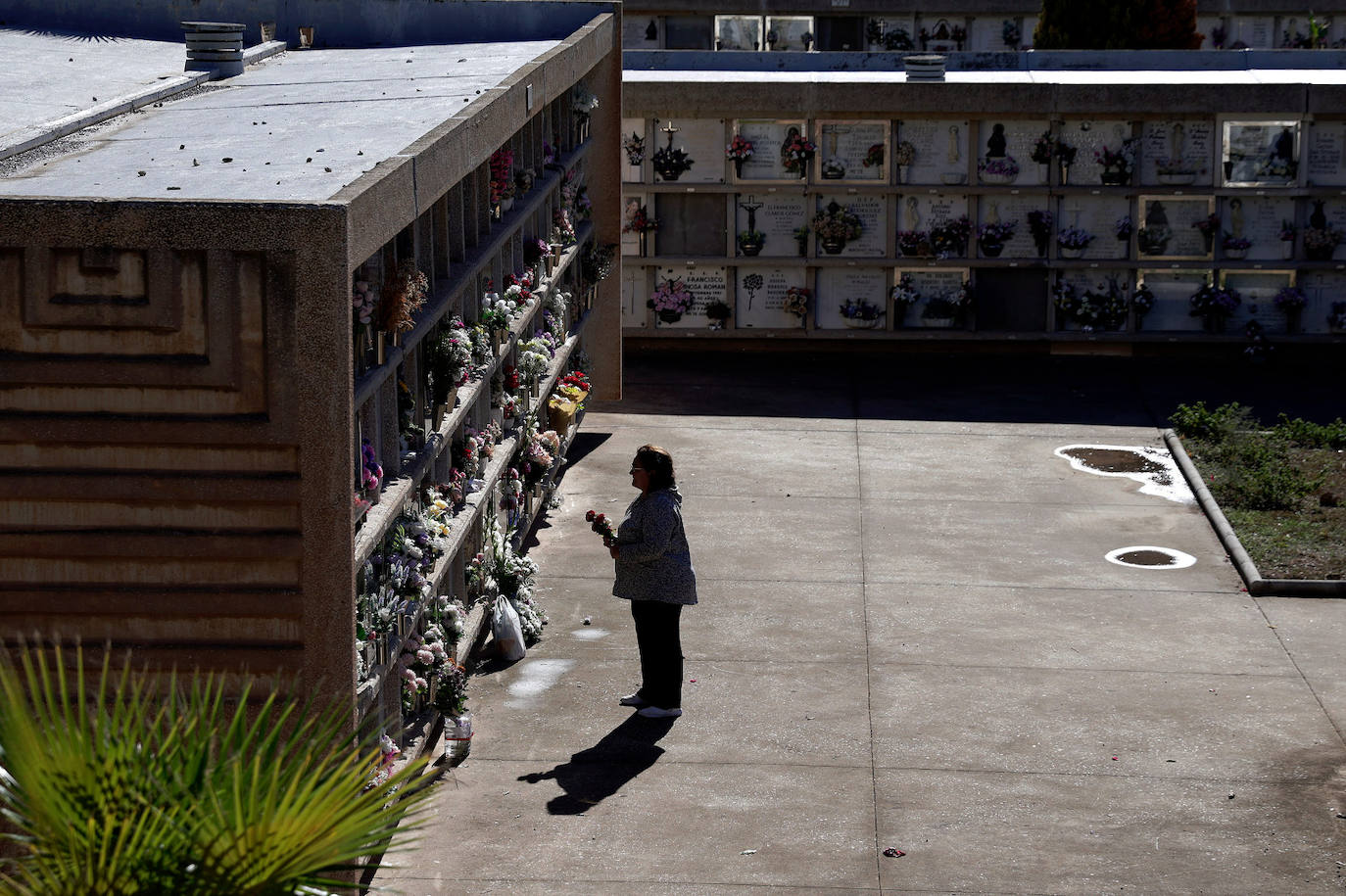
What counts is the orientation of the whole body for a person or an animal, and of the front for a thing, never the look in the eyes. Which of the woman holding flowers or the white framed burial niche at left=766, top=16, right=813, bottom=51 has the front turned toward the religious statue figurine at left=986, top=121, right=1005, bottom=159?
the white framed burial niche

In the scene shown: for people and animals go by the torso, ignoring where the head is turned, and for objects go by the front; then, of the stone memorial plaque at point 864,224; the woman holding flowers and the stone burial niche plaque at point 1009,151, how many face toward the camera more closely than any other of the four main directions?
2

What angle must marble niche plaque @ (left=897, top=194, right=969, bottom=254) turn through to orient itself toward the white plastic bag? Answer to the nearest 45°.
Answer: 0° — it already faces it

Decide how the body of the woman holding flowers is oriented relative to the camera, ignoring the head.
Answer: to the viewer's left

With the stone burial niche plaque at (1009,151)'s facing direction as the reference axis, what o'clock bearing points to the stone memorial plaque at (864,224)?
the stone memorial plaque at (864,224) is roughly at 3 o'clock from the stone burial niche plaque at (1009,151).

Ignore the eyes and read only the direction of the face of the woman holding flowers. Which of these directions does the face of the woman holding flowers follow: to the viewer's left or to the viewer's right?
to the viewer's left

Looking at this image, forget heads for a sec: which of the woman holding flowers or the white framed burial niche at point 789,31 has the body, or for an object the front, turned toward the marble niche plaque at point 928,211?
the white framed burial niche
